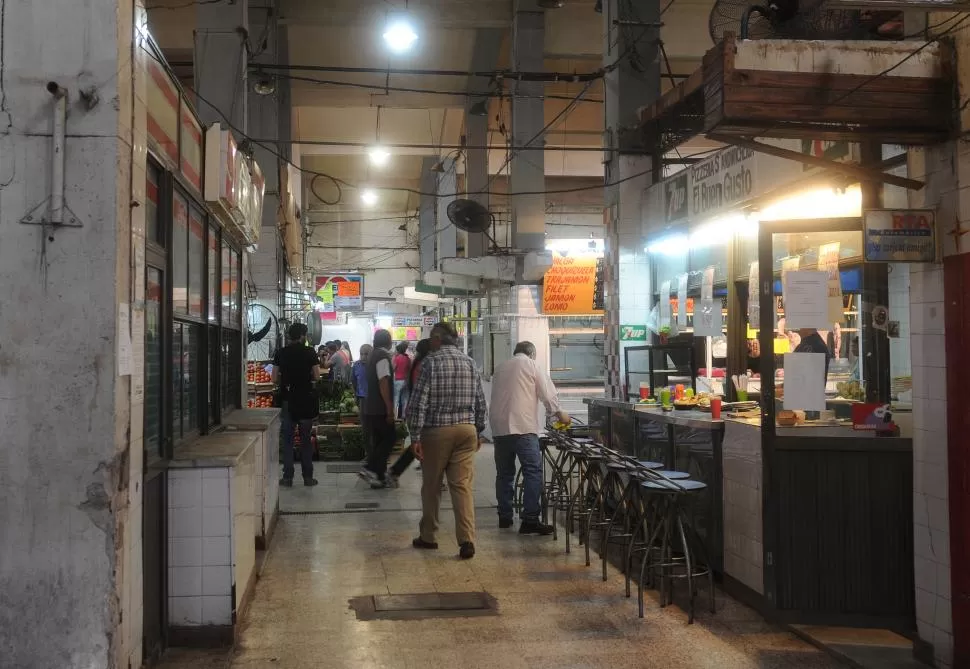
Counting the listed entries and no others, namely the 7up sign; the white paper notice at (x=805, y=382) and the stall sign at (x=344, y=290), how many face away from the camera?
0

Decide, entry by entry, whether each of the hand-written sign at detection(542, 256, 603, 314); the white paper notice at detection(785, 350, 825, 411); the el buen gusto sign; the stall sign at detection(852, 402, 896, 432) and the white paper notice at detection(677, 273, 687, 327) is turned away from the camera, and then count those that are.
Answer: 0

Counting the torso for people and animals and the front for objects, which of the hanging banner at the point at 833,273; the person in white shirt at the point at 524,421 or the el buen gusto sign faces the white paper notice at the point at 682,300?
the person in white shirt

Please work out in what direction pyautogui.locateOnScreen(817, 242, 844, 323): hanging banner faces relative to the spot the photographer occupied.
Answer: facing the viewer and to the left of the viewer

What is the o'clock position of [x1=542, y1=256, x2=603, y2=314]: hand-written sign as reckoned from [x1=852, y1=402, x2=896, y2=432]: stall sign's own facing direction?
The hand-written sign is roughly at 5 o'clock from the stall sign.

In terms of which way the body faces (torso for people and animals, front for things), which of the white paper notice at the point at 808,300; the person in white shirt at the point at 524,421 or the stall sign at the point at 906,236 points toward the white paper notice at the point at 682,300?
the person in white shirt

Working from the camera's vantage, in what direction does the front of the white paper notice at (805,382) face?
facing the viewer

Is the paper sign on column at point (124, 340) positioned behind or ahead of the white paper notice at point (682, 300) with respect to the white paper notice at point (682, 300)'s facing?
ahead

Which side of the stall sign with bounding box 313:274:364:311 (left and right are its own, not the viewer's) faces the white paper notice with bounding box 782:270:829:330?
front

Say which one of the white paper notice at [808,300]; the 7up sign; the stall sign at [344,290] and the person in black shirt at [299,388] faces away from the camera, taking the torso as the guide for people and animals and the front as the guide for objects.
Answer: the person in black shirt

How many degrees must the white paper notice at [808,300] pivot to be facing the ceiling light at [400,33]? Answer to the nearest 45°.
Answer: approximately 135° to its right

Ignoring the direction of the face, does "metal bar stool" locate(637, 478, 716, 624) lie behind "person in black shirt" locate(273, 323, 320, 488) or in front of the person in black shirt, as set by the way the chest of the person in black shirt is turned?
behind

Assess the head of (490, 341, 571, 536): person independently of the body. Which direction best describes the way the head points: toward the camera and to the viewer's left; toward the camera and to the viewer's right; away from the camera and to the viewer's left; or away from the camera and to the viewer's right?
away from the camera and to the viewer's right

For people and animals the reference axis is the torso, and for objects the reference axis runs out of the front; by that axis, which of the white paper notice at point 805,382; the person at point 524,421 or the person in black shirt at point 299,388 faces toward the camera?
the white paper notice

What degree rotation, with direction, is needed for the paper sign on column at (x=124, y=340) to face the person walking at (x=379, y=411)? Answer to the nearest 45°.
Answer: approximately 90° to its left

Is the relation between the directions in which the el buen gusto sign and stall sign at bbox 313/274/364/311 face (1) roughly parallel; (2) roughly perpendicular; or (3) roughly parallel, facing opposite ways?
roughly perpendicular

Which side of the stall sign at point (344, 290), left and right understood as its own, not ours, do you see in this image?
front

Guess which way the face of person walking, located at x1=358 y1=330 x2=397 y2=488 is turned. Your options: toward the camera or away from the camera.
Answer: away from the camera
